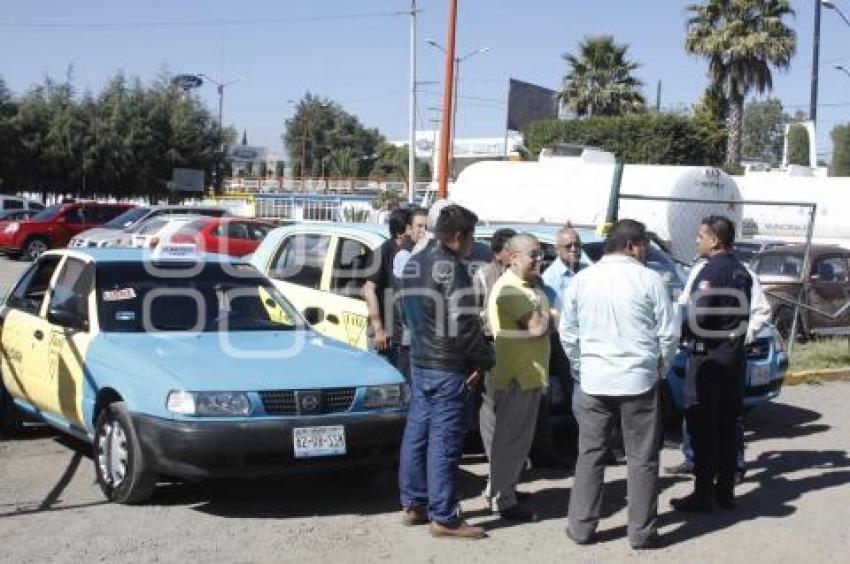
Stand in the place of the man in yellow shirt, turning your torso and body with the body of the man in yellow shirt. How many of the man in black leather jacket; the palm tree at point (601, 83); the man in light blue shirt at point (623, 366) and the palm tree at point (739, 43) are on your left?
2

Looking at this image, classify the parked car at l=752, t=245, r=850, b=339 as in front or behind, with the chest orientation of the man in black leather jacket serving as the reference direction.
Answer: in front

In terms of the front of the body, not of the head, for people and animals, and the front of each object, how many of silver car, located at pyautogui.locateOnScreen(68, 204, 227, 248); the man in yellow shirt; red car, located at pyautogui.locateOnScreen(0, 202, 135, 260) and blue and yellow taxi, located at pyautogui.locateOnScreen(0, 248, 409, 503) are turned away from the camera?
0

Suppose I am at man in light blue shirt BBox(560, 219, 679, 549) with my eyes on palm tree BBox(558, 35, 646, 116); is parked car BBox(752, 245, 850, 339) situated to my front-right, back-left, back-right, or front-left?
front-right

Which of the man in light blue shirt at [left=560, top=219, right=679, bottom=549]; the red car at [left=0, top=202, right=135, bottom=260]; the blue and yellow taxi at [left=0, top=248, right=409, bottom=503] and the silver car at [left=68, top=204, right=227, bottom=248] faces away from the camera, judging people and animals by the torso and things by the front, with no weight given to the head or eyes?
the man in light blue shirt

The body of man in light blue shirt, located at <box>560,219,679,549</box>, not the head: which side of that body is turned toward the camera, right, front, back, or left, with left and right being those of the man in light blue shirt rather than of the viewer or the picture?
back

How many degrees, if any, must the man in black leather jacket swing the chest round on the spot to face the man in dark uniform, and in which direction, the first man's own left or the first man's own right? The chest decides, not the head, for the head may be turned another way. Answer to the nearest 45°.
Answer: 0° — they already face them

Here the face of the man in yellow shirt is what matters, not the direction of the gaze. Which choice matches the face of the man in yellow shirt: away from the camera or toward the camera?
toward the camera

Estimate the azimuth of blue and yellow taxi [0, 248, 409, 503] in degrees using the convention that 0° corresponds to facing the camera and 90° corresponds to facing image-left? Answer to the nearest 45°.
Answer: approximately 315°

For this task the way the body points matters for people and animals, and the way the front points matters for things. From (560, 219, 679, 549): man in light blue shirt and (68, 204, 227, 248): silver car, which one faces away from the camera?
the man in light blue shirt

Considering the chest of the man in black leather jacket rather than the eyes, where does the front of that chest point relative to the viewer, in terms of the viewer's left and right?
facing away from the viewer and to the right of the viewer

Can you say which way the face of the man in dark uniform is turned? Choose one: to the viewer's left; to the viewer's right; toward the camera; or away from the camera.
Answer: to the viewer's left

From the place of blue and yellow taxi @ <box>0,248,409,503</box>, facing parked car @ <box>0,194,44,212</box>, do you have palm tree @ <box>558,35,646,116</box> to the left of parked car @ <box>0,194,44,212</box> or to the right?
right
